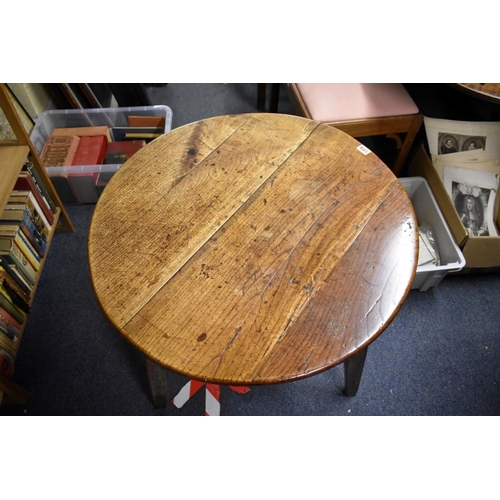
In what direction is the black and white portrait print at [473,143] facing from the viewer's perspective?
toward the camera

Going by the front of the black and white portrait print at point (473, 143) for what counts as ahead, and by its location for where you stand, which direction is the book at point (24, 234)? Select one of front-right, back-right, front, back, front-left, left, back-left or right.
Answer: front-right

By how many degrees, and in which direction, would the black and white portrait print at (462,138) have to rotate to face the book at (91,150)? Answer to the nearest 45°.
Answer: approximately 90° to its right

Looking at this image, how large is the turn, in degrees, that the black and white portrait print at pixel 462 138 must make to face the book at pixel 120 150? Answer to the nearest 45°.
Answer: approximately 90° to its right

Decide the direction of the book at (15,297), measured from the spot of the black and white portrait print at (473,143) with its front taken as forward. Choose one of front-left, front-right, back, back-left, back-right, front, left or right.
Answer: front-right

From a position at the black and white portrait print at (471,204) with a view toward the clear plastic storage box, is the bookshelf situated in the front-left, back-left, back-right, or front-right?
front-left

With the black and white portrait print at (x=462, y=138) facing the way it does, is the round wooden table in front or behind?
in front

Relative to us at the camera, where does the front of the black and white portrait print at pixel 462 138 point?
facing the viewer

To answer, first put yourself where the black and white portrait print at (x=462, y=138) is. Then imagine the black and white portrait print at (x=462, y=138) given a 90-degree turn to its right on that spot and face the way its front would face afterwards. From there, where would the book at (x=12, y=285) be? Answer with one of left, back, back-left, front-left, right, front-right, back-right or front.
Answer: front-left
